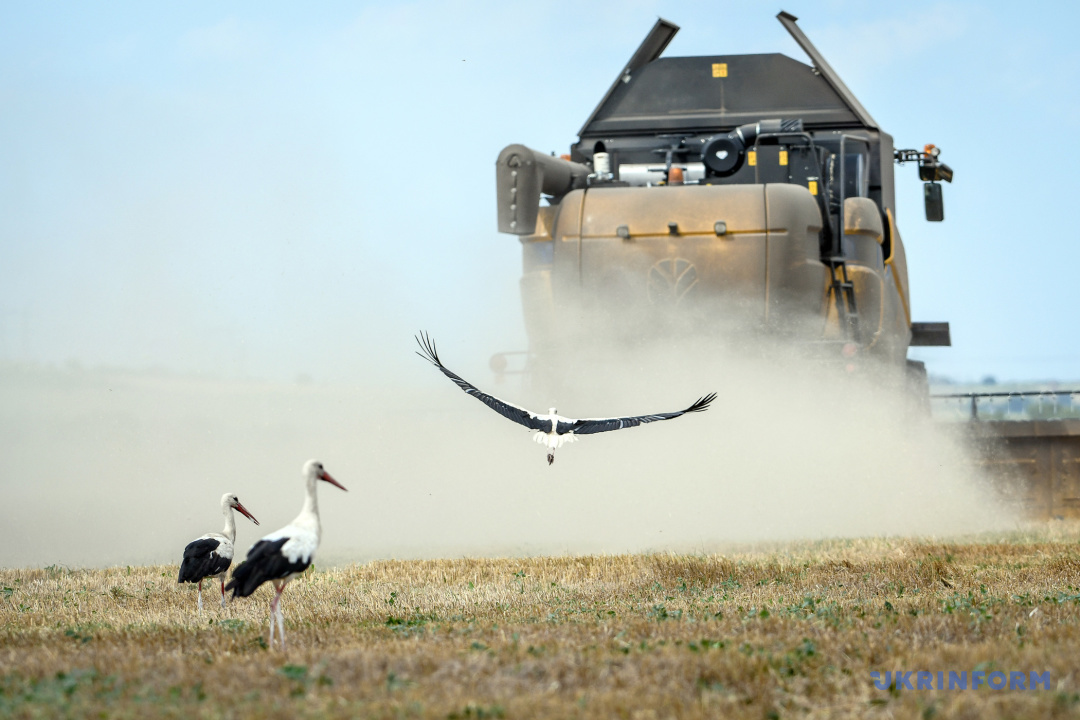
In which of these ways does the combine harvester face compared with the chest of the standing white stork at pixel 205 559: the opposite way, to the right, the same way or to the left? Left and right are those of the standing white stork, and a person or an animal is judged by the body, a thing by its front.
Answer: to the left

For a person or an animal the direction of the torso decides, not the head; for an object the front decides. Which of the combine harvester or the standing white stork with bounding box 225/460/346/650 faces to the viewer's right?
the standing white stork

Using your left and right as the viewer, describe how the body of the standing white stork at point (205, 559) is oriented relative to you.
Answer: facing to the right of the viewer

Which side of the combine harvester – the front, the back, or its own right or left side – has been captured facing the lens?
back

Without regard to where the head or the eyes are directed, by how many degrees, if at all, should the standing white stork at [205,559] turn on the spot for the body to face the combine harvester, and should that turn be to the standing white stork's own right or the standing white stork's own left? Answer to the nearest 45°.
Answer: approximately 45° to the standing white stork's own left

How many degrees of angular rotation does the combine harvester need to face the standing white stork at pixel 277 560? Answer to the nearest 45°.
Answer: approximately 180°

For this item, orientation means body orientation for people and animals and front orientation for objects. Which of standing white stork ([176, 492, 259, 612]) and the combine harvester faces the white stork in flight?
the standing white stork

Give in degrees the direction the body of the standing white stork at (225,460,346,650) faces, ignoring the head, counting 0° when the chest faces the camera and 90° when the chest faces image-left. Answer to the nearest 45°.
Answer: approximately 270°

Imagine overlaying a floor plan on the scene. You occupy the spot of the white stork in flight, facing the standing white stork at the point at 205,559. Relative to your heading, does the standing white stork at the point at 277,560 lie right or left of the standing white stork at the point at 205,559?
left

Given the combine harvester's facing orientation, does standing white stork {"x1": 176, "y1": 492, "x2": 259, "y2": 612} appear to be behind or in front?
behind
